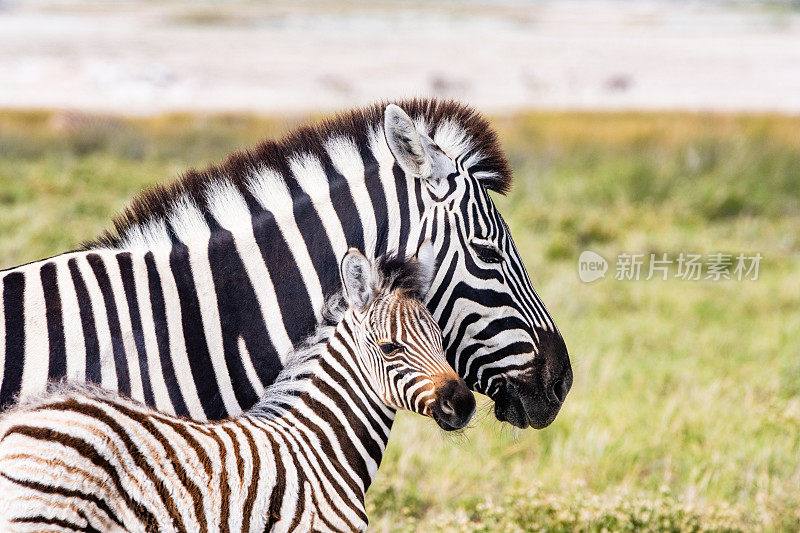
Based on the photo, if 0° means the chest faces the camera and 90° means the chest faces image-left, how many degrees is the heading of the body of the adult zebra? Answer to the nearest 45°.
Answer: approximately 270°
